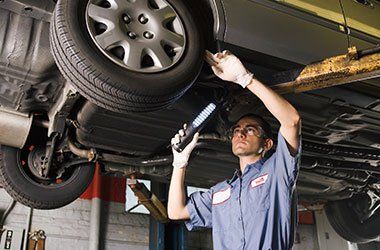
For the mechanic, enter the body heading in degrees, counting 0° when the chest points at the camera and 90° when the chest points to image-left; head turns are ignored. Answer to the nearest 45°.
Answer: approximately 45°

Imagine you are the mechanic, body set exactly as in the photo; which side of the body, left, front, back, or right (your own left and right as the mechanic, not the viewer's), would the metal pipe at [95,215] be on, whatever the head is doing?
right

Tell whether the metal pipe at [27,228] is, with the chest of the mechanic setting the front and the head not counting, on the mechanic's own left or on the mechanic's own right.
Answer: on the mechanic's own right
